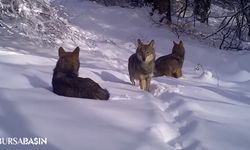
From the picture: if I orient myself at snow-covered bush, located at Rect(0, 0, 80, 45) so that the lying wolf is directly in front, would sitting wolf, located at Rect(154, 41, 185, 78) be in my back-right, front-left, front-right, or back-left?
front-left

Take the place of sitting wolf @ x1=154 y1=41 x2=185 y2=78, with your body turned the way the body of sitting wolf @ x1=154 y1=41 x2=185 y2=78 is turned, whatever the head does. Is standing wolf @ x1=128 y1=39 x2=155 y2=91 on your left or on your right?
on your right

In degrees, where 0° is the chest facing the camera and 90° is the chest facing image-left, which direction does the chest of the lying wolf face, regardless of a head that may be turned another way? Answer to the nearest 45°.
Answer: approximately 135°

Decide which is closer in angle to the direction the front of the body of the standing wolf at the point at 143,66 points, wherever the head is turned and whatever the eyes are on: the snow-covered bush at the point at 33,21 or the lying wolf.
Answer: the lying wolf

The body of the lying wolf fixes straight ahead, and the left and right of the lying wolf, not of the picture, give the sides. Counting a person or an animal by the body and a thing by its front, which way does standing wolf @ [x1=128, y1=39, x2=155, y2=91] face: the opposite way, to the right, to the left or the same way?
the opposite way

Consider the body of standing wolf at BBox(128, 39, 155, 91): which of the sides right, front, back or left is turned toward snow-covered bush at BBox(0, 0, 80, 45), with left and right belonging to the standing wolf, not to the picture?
back

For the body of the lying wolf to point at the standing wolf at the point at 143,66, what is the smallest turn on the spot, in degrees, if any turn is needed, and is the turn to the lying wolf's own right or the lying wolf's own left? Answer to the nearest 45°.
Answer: approximately 90° to the lying wolf's own right

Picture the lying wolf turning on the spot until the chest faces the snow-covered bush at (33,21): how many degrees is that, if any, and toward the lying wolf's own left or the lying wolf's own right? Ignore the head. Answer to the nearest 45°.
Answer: approximately 45° to the lying wolf's own right

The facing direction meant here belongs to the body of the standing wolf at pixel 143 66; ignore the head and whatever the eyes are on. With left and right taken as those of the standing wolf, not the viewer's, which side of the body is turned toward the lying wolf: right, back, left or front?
right

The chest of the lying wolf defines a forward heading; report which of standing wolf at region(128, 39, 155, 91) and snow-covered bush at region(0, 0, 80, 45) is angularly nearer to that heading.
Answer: the snow-covered bush
